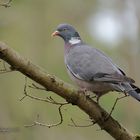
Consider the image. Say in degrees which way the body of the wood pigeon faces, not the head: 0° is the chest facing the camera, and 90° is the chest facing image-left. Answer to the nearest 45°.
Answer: approximately 90°
